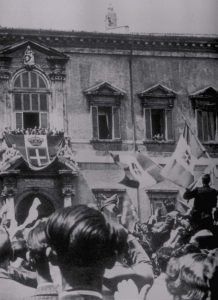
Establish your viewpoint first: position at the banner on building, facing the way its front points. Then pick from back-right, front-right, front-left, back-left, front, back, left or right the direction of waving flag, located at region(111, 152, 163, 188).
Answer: left

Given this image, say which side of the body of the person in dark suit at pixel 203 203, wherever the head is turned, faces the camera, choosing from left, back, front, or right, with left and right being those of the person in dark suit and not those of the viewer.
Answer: back

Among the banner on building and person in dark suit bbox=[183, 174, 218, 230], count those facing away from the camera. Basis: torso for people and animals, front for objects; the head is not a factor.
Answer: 1

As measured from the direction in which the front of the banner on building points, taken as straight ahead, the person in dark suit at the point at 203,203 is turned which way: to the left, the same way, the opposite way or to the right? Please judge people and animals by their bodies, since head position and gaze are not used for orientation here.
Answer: the opposite way

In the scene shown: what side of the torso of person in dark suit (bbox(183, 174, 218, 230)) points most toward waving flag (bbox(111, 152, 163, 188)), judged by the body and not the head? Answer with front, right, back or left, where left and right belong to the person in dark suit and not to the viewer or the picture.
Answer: left

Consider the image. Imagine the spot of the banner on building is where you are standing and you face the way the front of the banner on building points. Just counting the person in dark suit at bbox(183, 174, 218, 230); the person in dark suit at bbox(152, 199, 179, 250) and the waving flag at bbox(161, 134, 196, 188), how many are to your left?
3

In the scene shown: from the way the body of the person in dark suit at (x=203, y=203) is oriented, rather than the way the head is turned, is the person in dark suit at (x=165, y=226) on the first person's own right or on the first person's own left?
on the first person's own left

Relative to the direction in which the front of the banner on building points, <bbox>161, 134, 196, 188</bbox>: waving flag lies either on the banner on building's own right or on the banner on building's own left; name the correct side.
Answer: on the banner on building's own left

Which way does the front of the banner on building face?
toward the camera

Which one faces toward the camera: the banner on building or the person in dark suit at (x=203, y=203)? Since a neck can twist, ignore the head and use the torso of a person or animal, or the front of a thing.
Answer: the banner on building
